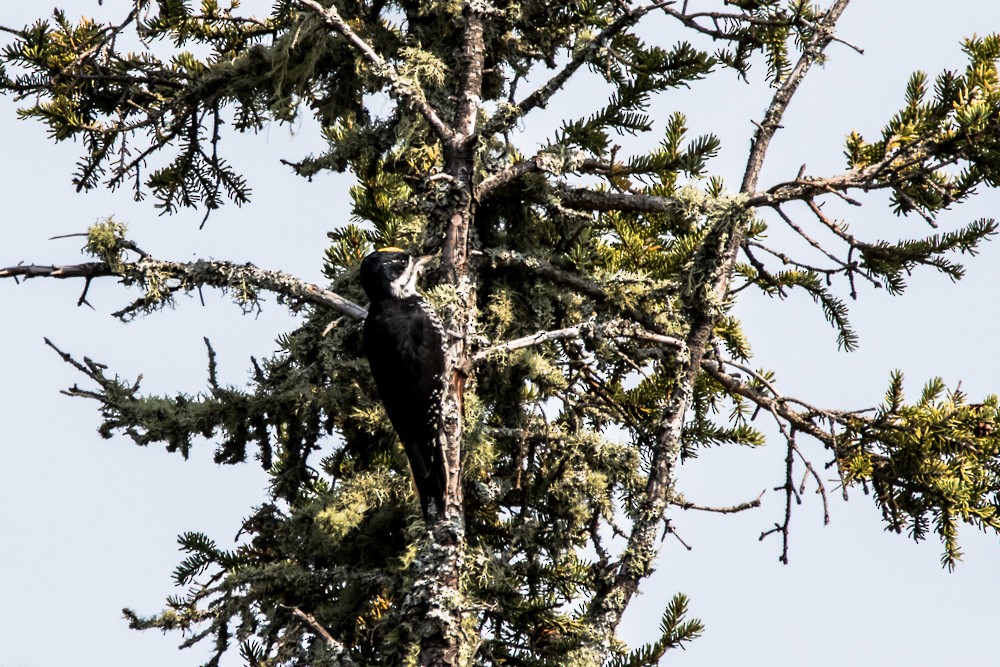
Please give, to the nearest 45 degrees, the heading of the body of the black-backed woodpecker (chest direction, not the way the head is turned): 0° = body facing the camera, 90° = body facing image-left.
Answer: approximately 225°
